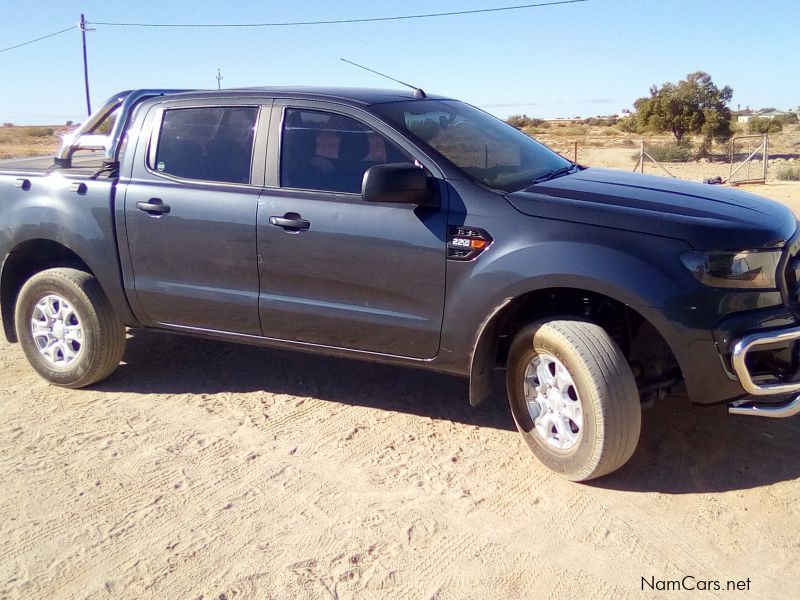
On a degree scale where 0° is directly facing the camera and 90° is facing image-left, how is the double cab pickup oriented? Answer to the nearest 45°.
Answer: approximately 315°

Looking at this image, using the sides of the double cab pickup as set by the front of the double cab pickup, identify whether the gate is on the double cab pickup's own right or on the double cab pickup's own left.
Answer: on the double cab pickup's own left

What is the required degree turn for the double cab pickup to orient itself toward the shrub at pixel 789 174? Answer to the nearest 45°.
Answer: approximately 90° to its left

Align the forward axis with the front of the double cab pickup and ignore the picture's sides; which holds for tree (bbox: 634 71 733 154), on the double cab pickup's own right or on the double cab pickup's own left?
on the double cab pickup's own left

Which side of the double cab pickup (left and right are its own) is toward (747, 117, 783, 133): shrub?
left

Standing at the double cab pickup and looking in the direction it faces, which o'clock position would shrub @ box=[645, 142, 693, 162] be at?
The shrub is roughly at 8 o'clock from the double cab pickup.
